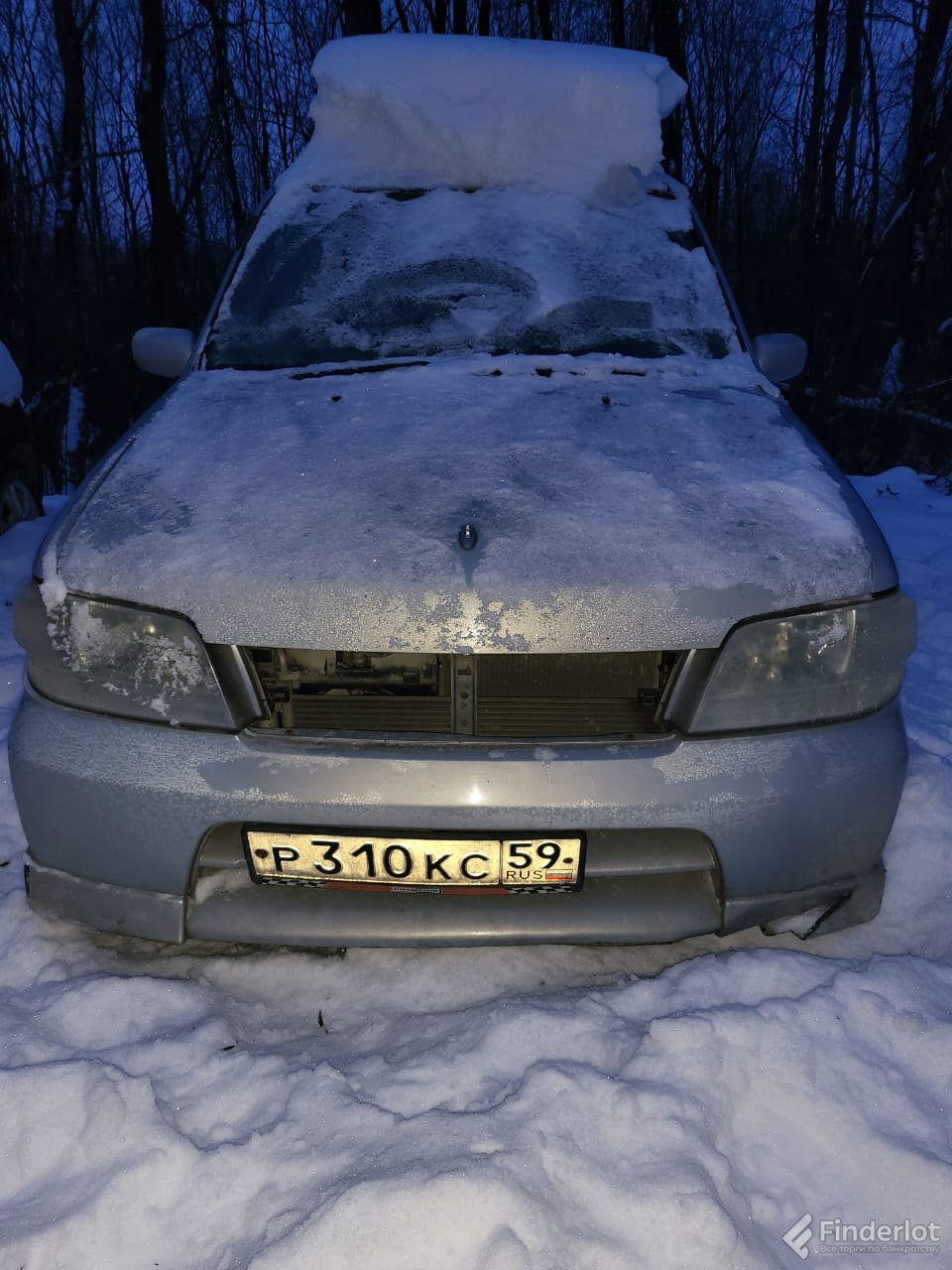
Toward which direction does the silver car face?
toward the camera

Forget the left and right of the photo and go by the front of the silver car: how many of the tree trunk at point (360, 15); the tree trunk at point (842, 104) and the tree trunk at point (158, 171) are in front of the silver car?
0

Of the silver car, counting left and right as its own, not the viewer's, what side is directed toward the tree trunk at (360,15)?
back

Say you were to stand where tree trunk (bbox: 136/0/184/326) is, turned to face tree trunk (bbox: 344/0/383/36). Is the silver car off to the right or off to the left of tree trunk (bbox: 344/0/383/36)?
right

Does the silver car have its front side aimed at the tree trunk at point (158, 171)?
no

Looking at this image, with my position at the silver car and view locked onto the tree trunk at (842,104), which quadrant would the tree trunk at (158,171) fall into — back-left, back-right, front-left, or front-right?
front-left

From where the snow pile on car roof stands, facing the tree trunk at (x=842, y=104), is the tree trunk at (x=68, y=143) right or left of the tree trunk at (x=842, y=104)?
left

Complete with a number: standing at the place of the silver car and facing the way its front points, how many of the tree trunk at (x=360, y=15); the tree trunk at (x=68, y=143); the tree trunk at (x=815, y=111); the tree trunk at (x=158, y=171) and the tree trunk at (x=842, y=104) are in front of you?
0

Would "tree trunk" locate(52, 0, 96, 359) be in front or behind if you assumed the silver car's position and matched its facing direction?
behind

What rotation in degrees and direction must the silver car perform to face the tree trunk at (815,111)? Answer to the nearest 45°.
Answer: approximately 180°

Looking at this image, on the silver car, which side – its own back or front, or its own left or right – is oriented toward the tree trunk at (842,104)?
back
